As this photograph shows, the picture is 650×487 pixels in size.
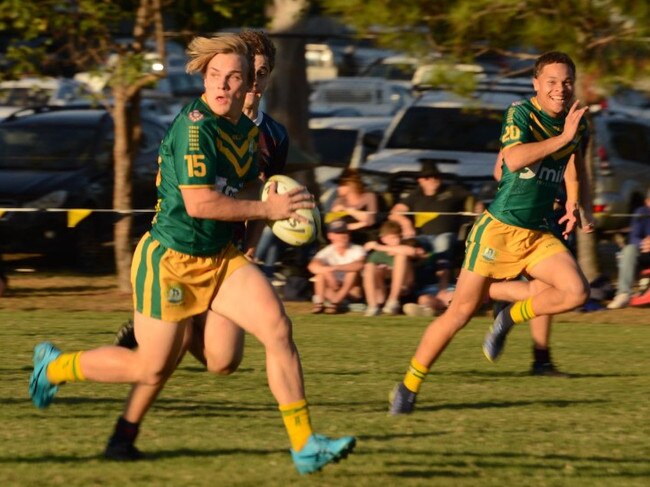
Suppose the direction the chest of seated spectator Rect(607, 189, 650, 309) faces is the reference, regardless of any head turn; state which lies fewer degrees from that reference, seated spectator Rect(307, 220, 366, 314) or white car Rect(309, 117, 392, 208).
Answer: the seated spectator

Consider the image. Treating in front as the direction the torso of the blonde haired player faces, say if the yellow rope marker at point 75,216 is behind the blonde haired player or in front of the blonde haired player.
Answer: behind

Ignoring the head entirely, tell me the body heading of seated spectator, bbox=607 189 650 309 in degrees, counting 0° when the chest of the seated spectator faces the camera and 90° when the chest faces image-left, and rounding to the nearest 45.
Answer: approximately 45°

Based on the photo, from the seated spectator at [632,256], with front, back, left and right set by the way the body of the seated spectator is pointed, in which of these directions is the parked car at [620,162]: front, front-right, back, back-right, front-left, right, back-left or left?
back-right

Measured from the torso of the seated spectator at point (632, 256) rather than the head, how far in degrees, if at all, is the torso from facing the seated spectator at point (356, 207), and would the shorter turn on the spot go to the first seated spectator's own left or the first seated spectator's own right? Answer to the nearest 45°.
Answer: approximately 45° to the first seated spectator's own right
